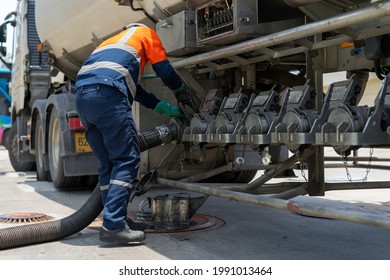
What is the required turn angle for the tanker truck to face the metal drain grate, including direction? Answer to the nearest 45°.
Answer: approximately 45° to its left

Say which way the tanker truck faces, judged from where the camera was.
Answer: facing away from the viewer and to the left of the viewer

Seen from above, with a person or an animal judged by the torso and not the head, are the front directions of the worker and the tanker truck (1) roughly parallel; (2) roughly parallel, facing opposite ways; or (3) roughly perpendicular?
roughly perpendicular

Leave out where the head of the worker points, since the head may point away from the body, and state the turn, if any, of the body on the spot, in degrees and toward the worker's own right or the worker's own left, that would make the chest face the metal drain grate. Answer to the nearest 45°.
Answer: approximately 90° to the worker's own left

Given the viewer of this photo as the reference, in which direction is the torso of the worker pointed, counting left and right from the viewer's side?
facing away from the viewer and to the right of the viewer
